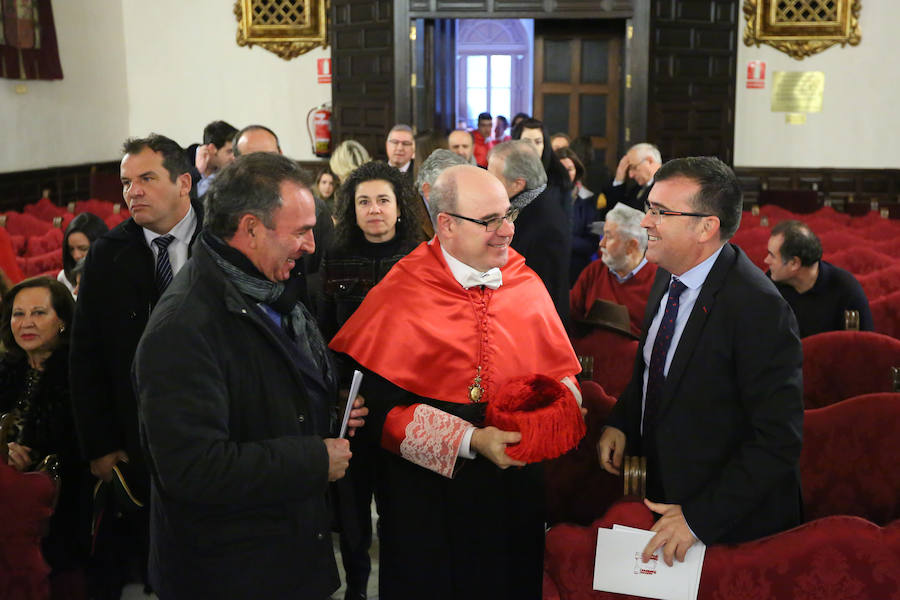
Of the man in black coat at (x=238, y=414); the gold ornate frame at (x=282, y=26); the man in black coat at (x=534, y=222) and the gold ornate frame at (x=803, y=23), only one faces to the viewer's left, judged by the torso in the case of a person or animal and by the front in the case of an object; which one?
the man in black coat at (x=534, y=222)

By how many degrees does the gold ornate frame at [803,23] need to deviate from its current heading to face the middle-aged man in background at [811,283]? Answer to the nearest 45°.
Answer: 0° — it already faces them

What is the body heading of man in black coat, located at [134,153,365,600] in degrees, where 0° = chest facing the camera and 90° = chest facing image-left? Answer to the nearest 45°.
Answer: approximately 270°

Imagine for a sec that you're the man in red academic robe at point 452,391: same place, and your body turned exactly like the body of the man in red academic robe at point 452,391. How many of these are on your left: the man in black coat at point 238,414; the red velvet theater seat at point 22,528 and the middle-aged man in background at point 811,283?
1

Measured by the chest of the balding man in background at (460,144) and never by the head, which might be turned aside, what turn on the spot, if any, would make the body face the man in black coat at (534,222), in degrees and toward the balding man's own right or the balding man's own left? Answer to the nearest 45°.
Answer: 0° — they already face them

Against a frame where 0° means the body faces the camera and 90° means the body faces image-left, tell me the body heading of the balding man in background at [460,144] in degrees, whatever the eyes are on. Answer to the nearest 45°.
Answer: approximately 0°

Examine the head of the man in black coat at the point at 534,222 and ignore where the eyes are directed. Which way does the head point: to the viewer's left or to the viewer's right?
to the viewer's left

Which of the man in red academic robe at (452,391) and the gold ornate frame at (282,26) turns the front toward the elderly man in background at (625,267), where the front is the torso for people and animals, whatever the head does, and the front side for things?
the gold ornate frame

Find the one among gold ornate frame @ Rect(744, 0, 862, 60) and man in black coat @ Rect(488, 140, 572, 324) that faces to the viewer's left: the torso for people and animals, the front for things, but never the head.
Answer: the man in black coat

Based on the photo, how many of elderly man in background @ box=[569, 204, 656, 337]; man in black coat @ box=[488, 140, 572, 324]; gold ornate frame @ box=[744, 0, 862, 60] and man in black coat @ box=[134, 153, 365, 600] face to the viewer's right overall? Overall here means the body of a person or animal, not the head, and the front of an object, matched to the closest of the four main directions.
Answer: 1

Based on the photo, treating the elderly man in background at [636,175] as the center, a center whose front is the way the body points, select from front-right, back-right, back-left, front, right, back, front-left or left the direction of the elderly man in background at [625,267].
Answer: front-left

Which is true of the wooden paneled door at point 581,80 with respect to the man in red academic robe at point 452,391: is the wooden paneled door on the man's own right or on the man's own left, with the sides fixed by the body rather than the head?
on the man's own left

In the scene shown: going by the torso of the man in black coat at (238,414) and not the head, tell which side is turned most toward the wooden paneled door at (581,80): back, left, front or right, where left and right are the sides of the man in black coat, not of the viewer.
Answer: left

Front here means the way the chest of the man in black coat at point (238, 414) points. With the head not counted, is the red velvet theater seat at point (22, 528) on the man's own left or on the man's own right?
on the man's own left
